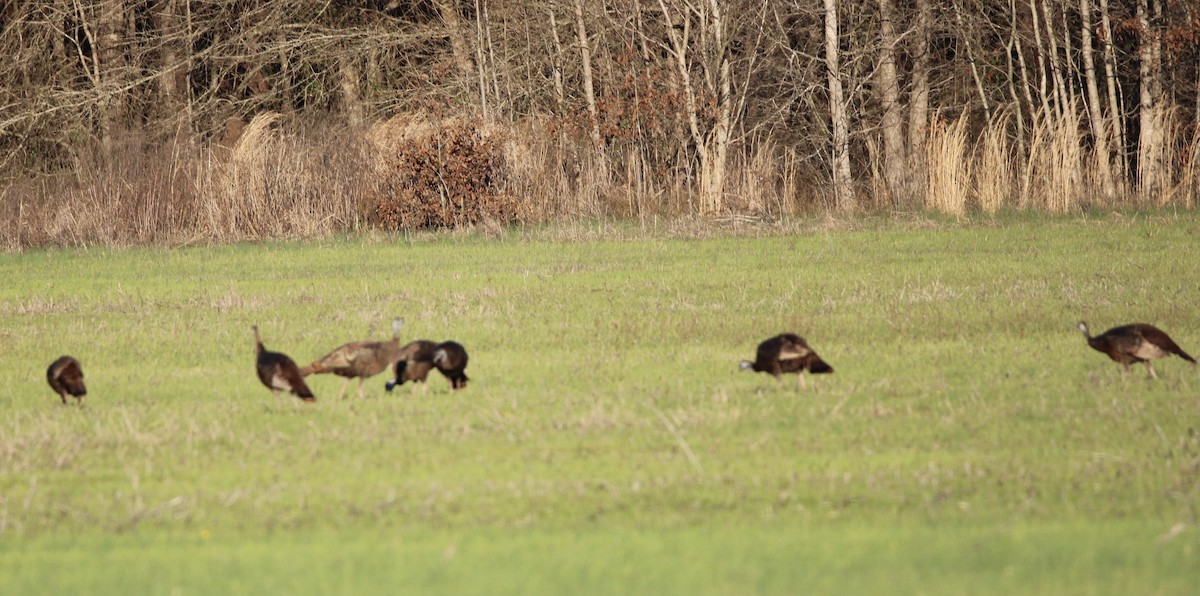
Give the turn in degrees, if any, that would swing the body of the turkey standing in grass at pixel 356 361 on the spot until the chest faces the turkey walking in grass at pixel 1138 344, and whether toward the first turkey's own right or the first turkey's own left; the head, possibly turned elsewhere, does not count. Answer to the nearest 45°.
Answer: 0° — it already faces it

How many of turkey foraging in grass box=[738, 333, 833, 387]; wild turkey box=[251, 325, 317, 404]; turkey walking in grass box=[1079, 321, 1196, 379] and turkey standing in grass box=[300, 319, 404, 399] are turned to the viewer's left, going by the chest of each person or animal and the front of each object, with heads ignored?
3

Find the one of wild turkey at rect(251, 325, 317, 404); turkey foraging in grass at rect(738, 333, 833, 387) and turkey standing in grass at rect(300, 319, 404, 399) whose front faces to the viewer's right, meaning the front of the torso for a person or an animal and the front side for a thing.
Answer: turkey standing in grass at rect(300, 319, 404, 399)

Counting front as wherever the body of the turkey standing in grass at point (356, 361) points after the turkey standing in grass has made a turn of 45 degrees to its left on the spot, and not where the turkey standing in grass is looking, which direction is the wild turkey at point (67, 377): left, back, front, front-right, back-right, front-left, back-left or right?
back-left

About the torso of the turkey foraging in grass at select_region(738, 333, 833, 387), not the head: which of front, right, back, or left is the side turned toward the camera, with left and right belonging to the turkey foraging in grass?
left

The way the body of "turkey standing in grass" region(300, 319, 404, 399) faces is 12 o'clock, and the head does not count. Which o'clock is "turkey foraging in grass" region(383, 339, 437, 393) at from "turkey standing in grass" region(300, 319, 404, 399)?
"turkey foraging in grass" region(383, 339, 437, 393) is roughly at 1 o'clock from "turkey standing in grass" region(300, 319, 404, 399).

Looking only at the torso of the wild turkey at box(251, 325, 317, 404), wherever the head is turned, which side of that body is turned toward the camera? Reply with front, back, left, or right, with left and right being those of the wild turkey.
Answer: left

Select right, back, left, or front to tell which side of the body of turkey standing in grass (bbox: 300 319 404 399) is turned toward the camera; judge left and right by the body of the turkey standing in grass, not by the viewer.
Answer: right

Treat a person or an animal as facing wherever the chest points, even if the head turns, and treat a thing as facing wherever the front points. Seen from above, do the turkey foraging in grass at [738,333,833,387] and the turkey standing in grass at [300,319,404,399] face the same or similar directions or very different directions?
very different directions

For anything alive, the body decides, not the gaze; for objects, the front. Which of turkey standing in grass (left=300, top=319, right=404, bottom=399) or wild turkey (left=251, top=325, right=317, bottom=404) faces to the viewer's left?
the wild turkey

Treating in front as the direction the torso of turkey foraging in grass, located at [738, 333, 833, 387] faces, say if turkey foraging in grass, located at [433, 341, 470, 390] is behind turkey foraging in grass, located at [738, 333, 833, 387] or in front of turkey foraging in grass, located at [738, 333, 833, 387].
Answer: in front

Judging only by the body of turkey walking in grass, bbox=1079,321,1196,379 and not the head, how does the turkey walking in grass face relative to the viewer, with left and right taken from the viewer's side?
facing to the left of the viewer

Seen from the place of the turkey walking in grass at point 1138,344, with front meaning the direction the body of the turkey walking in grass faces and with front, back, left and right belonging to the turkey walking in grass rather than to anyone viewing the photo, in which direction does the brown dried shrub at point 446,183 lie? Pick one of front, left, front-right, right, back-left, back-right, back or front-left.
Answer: front-right

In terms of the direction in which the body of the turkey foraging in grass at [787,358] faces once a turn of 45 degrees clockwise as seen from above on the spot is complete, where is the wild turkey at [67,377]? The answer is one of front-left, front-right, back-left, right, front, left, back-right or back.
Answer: front-left

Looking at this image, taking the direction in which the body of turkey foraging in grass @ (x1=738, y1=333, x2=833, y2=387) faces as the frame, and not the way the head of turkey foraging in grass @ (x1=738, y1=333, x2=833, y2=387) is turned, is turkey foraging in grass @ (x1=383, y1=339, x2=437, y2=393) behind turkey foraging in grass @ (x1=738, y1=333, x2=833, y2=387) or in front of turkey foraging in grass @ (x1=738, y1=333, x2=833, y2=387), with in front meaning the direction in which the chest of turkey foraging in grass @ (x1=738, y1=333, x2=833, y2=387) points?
in front

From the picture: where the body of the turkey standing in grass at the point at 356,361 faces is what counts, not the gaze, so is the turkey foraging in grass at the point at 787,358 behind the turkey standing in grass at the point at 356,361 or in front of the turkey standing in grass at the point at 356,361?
in front

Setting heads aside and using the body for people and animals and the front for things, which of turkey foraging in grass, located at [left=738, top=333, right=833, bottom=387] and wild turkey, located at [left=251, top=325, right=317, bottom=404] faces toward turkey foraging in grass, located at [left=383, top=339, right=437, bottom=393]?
turkey foraging in grass, located at [left=738, top=333, right=833, bottom=387]
